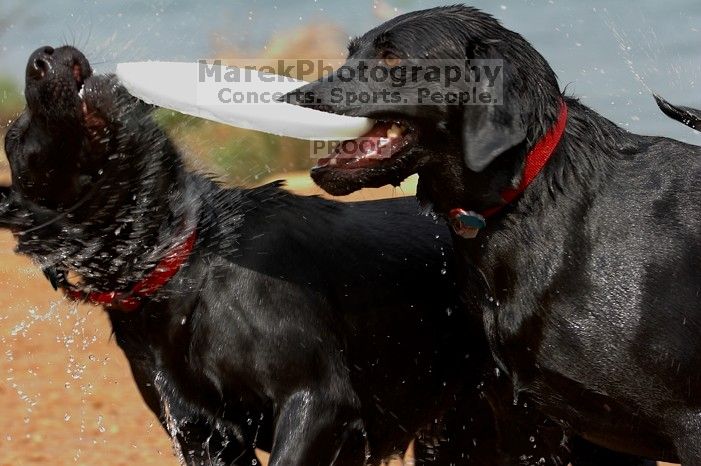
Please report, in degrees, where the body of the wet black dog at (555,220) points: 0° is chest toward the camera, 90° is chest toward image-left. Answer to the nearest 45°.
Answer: approximately 90°

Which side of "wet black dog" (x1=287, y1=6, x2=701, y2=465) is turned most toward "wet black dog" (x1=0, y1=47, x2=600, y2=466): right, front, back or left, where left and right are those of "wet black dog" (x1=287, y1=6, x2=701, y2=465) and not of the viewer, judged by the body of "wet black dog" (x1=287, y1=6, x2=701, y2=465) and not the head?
front

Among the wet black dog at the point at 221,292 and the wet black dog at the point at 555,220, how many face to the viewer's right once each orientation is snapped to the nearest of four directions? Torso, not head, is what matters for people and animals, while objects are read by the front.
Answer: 0

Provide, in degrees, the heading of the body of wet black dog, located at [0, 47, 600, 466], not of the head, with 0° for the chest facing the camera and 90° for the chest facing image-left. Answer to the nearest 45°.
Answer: approximately 45°
